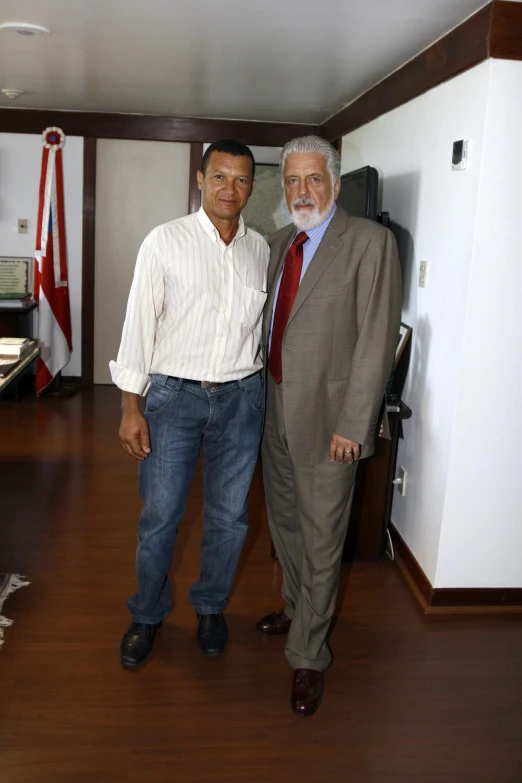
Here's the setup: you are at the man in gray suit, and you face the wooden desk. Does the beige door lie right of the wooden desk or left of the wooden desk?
right

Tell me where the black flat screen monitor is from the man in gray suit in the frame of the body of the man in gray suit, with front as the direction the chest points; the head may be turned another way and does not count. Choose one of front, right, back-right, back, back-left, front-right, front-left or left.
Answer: back-right

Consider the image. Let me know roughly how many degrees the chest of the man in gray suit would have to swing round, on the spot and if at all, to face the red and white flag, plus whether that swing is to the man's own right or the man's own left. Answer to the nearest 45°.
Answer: approximately 90° to the man's own right

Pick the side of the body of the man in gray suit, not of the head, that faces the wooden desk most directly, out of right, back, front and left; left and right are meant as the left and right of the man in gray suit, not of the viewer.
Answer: right

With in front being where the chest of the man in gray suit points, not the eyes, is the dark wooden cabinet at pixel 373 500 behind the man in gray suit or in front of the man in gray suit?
behind

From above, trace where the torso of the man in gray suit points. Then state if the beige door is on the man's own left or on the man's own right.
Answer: on the man's own right

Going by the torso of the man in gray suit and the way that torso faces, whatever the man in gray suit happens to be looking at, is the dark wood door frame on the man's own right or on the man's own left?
on the man's own right

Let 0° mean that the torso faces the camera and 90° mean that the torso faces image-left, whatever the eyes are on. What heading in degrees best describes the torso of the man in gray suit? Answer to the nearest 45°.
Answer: approximately 45°
